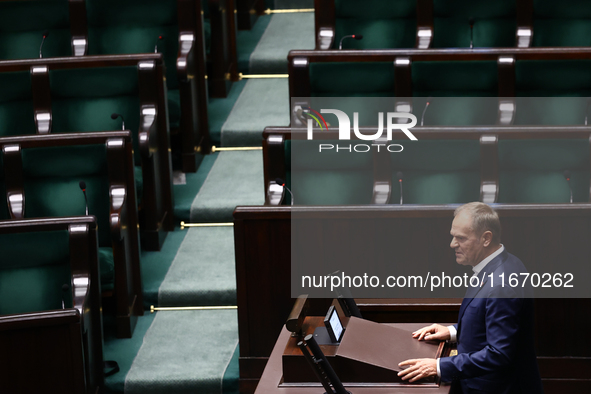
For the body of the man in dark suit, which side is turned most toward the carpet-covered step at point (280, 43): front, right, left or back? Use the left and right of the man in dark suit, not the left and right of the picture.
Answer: right

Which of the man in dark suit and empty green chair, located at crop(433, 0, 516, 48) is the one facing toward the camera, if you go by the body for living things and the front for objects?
the empty green chair

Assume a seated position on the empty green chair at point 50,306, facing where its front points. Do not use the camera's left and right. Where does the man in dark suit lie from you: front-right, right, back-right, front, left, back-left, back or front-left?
front-left

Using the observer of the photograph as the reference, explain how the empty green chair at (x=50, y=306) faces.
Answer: facing the viewer

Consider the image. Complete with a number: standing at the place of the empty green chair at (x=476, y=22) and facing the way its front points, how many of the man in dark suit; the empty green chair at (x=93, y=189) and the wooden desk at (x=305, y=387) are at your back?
0

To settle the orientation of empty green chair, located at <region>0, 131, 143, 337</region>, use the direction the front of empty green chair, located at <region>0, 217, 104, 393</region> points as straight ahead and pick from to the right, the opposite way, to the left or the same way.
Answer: the same way

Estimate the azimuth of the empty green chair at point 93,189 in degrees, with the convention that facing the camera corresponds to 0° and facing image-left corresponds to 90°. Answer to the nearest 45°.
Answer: approximately 0°

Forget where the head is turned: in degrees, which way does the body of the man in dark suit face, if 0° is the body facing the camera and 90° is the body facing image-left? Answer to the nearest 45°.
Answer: approximately 90°

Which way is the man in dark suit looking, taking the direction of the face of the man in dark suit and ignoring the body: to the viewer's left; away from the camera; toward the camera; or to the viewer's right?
to the viewer's left

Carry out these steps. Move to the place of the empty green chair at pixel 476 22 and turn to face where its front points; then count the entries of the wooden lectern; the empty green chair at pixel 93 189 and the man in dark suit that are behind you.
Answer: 0

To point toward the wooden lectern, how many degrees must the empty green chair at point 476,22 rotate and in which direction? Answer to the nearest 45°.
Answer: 0° — it already faces it

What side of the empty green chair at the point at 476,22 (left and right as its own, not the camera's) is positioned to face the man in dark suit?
front

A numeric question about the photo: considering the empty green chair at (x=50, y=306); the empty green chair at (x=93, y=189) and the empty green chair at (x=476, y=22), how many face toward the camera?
3

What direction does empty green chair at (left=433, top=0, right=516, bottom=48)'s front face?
toward the camera
